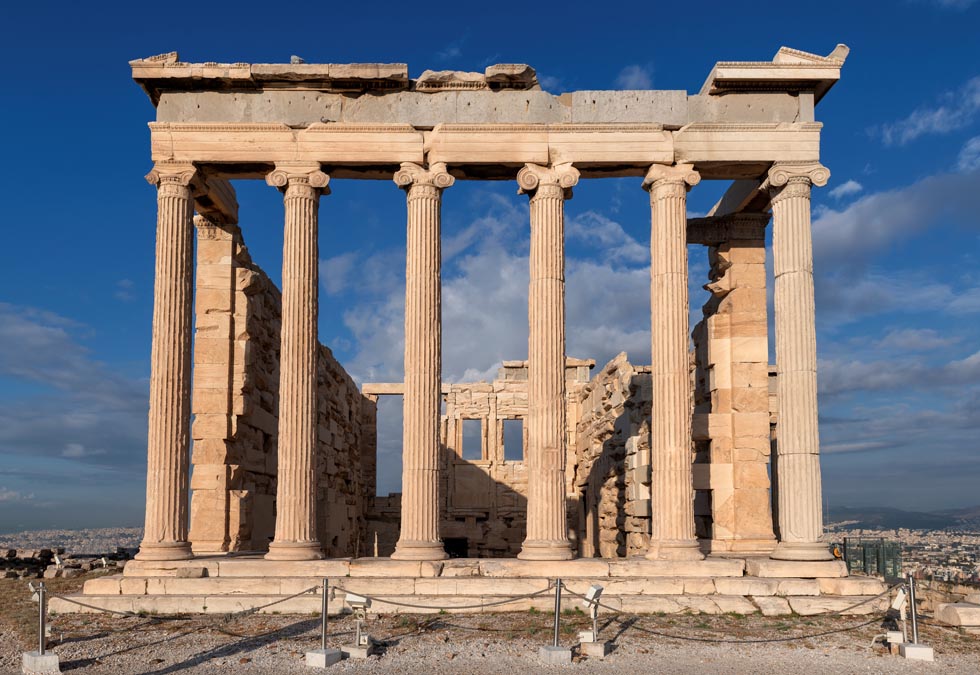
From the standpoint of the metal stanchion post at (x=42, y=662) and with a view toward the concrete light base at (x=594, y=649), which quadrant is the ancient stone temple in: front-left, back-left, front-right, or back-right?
front-left

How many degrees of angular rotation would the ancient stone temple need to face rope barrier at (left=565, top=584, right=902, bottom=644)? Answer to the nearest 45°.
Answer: approximately 45° to its left

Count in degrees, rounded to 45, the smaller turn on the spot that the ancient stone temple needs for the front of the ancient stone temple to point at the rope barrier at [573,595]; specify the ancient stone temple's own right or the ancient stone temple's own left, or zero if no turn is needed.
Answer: approximately 45° to the ancient stone temple's own left

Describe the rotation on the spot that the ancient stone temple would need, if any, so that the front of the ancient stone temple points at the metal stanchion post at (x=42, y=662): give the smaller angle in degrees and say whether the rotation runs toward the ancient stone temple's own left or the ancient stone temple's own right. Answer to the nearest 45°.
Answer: approximately 45° to the ancient stone temple's own right

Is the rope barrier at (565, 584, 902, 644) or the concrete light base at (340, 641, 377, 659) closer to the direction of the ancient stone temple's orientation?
the concrete light base

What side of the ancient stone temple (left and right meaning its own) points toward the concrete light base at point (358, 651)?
front

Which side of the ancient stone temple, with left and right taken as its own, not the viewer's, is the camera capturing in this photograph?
front
